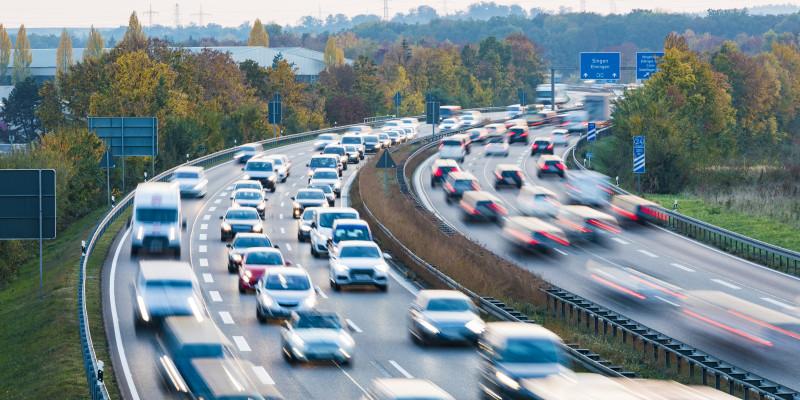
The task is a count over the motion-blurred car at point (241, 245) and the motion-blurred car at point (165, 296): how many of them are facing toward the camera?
2

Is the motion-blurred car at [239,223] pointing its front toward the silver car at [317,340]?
yes

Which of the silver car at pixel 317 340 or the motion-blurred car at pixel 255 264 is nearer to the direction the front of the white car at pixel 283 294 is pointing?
the silver car

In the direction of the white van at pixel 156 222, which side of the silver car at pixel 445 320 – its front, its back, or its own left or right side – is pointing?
back

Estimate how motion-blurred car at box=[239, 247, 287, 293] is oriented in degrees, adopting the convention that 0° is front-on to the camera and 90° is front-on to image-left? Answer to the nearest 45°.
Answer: approximately 0°

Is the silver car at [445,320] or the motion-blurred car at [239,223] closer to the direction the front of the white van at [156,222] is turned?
the silver car

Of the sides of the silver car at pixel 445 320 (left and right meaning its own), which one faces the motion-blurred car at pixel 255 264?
back

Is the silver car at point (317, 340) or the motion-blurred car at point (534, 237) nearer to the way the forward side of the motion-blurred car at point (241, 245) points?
the silver car

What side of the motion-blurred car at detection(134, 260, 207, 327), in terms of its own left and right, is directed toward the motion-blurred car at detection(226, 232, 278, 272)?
back

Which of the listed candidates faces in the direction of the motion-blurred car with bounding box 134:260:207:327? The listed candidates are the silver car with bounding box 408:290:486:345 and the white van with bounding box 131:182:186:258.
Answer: the white van

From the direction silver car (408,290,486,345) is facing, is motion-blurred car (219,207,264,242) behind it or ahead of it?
behind
